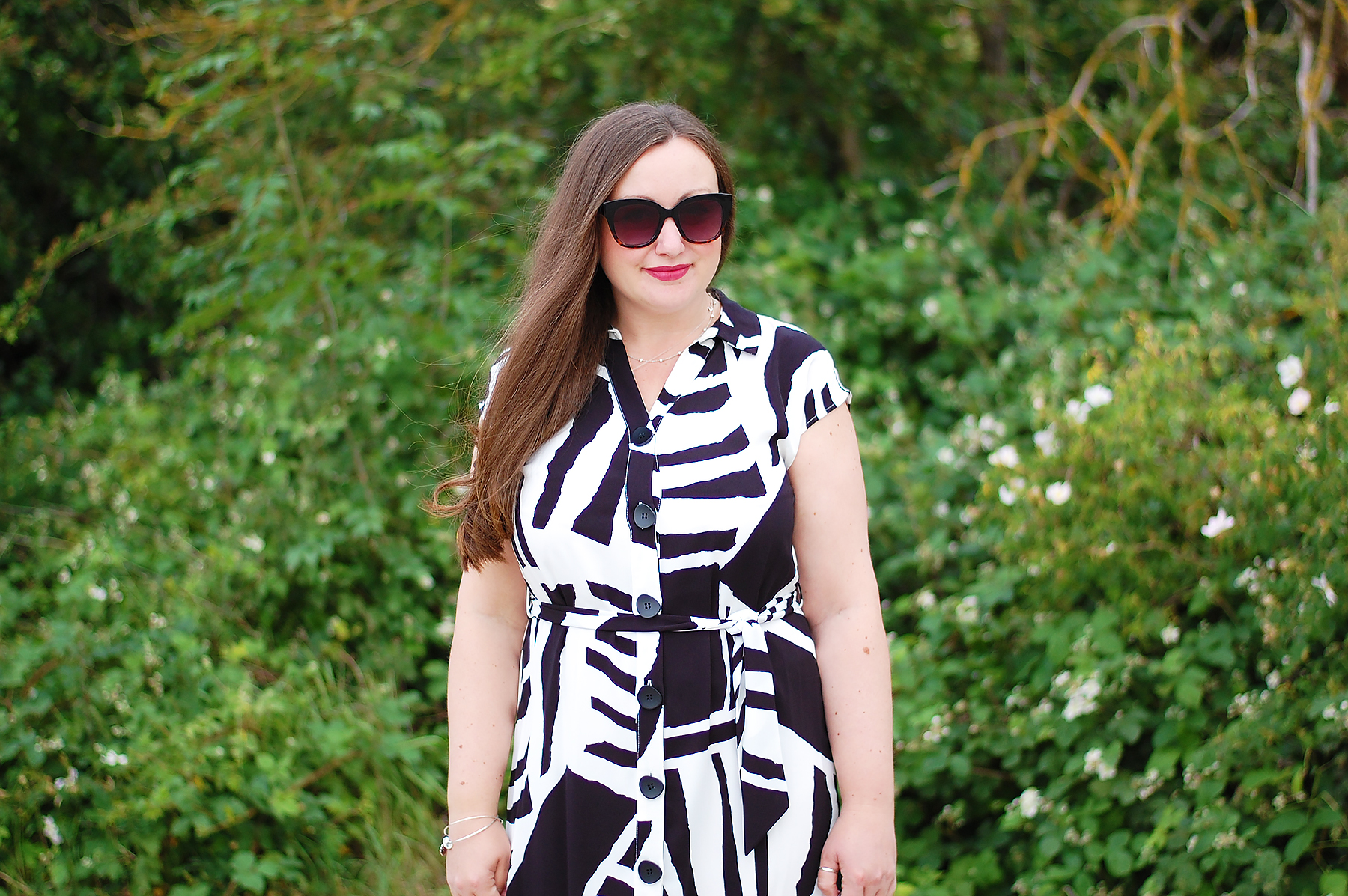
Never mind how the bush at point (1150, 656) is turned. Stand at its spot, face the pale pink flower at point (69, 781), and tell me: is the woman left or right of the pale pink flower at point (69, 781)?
left

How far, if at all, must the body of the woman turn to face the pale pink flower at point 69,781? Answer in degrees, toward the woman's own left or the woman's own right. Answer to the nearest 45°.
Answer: approximately 135° to the woman's own right

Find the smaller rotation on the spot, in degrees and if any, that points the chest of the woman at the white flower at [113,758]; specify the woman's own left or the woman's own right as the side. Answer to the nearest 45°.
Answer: approximately 135° to the woman's own right

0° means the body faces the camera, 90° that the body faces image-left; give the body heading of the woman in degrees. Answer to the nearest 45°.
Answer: approximately 0°
